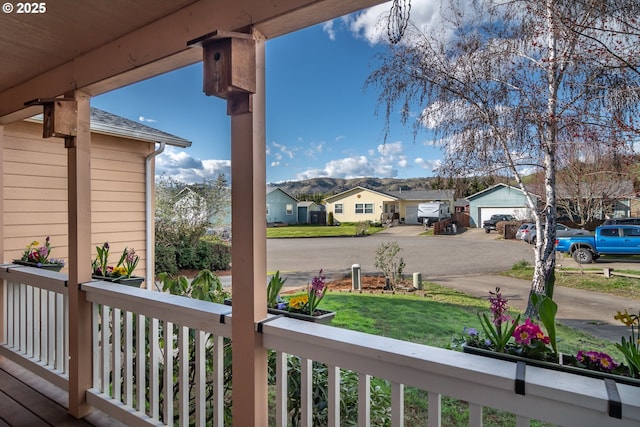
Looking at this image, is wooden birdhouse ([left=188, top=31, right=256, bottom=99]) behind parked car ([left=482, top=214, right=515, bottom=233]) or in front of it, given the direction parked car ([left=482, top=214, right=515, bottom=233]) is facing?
in front

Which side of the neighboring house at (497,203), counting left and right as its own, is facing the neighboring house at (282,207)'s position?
right

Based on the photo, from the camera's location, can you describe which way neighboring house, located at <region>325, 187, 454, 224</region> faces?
facing the viewer

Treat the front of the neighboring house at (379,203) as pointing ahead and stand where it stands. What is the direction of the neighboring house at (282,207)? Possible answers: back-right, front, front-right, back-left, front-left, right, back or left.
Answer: right

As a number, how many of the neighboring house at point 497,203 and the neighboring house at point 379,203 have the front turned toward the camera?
2

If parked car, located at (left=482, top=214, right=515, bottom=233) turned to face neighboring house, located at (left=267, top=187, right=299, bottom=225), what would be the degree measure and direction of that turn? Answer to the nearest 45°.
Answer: approximately 45° to its right

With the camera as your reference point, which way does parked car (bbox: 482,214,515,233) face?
facing the viewer and to the left of the viewer

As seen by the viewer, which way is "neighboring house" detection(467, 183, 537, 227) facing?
toward the camera
